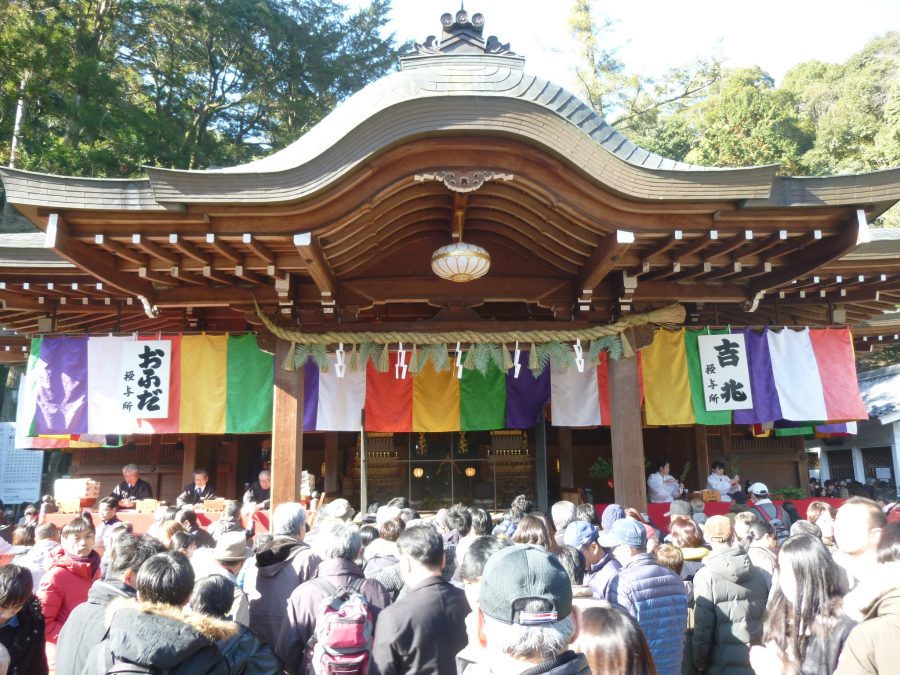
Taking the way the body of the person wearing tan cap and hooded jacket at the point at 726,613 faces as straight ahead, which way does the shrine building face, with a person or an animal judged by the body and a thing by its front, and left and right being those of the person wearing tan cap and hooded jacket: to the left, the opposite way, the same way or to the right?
the opposite way

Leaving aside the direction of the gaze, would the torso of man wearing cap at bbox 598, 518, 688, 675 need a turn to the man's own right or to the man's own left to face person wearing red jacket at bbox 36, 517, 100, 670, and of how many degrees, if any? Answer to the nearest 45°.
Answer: approximately 45° to the man's own left

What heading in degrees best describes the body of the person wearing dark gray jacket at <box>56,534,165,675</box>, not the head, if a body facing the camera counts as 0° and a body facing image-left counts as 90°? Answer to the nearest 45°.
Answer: approximately 225°

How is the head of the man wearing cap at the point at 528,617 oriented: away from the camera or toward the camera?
away from the camera

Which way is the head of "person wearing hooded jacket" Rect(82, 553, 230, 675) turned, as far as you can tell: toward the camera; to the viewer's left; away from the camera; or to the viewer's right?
away from the camera

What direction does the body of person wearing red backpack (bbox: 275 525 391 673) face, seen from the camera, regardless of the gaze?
away from the camera

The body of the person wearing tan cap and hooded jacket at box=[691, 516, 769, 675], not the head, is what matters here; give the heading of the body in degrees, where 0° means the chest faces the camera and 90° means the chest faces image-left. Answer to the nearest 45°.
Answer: approximately 180°

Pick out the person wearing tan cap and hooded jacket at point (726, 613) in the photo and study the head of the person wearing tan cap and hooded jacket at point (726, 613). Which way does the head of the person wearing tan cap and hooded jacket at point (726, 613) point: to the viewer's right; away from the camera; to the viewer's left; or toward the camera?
away from the camera

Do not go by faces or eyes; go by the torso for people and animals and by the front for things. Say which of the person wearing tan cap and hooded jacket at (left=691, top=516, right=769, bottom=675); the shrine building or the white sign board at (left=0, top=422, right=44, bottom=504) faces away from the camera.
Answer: the person wearing tan cap and hooded jacket

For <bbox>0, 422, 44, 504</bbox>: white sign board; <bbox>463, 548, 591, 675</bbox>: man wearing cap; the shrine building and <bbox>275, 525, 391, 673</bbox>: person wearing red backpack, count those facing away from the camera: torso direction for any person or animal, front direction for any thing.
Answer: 2

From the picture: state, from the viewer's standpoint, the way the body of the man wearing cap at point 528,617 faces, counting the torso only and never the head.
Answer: away from the camera
